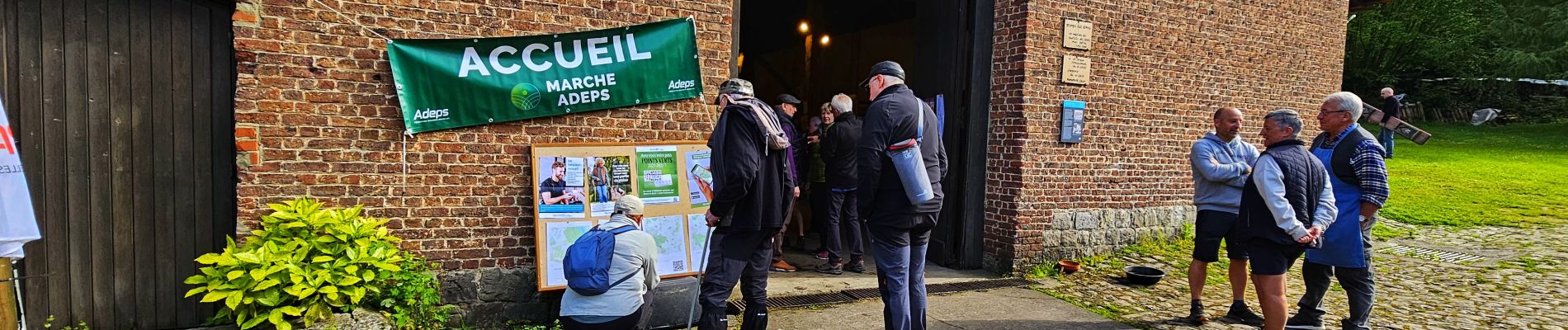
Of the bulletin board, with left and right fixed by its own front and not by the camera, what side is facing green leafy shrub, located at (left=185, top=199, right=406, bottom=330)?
right

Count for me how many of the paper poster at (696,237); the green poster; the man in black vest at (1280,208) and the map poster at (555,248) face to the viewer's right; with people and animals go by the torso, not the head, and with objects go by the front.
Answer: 0

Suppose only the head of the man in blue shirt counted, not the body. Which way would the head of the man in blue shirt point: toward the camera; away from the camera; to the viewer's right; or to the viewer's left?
to the viewer's left

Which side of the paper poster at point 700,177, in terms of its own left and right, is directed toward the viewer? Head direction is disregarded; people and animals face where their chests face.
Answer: front

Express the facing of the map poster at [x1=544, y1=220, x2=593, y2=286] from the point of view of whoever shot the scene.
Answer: facing the viewer

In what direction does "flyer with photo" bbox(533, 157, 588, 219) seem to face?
toward the camera

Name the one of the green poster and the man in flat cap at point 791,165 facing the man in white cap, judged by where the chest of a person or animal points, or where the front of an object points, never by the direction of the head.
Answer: the green poster
